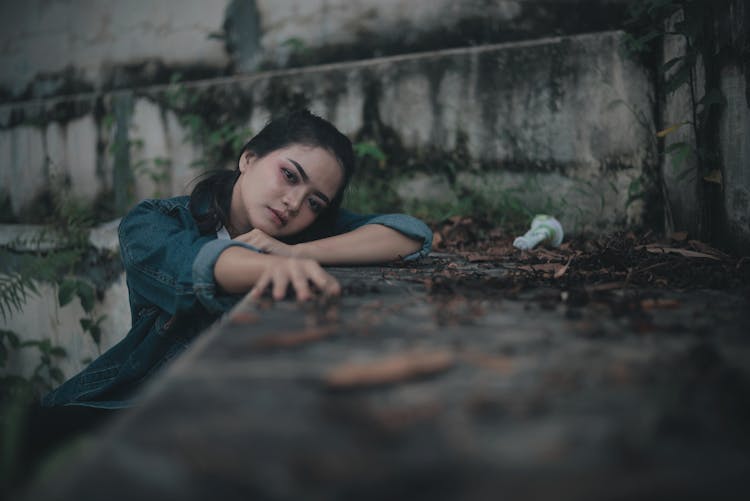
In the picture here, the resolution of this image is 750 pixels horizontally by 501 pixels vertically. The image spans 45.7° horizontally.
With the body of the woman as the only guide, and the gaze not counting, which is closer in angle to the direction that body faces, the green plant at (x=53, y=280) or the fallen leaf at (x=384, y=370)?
the fallen leaf

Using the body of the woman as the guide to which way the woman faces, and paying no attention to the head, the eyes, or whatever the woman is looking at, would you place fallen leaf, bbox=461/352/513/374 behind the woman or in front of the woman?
in front

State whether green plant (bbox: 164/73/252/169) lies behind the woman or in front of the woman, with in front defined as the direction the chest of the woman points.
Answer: behind

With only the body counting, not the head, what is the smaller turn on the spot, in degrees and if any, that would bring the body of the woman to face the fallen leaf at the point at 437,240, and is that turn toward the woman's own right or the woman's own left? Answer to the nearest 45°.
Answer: approximately 90° to the woman's own left
